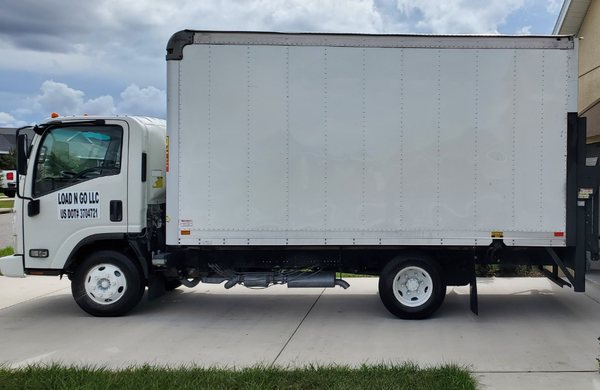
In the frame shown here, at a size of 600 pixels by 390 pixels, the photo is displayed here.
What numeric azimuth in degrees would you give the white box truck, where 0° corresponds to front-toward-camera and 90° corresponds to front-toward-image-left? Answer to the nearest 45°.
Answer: approximately 90°
